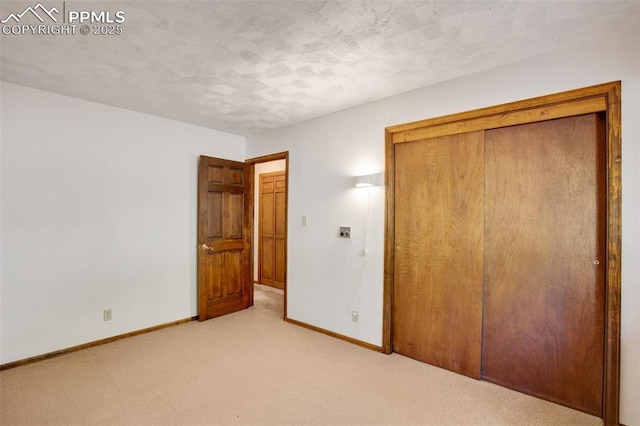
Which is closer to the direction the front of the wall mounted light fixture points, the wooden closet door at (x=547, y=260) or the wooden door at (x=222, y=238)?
the wooden door

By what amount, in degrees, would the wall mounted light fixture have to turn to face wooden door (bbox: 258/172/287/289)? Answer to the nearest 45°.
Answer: approximately 90° to its right

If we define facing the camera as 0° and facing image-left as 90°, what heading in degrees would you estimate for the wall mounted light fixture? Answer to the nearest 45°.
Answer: approximately 45°

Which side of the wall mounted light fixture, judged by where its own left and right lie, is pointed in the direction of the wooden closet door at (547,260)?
left

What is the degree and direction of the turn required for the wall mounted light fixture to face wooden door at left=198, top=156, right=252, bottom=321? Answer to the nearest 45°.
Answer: approximately 45° to its right
